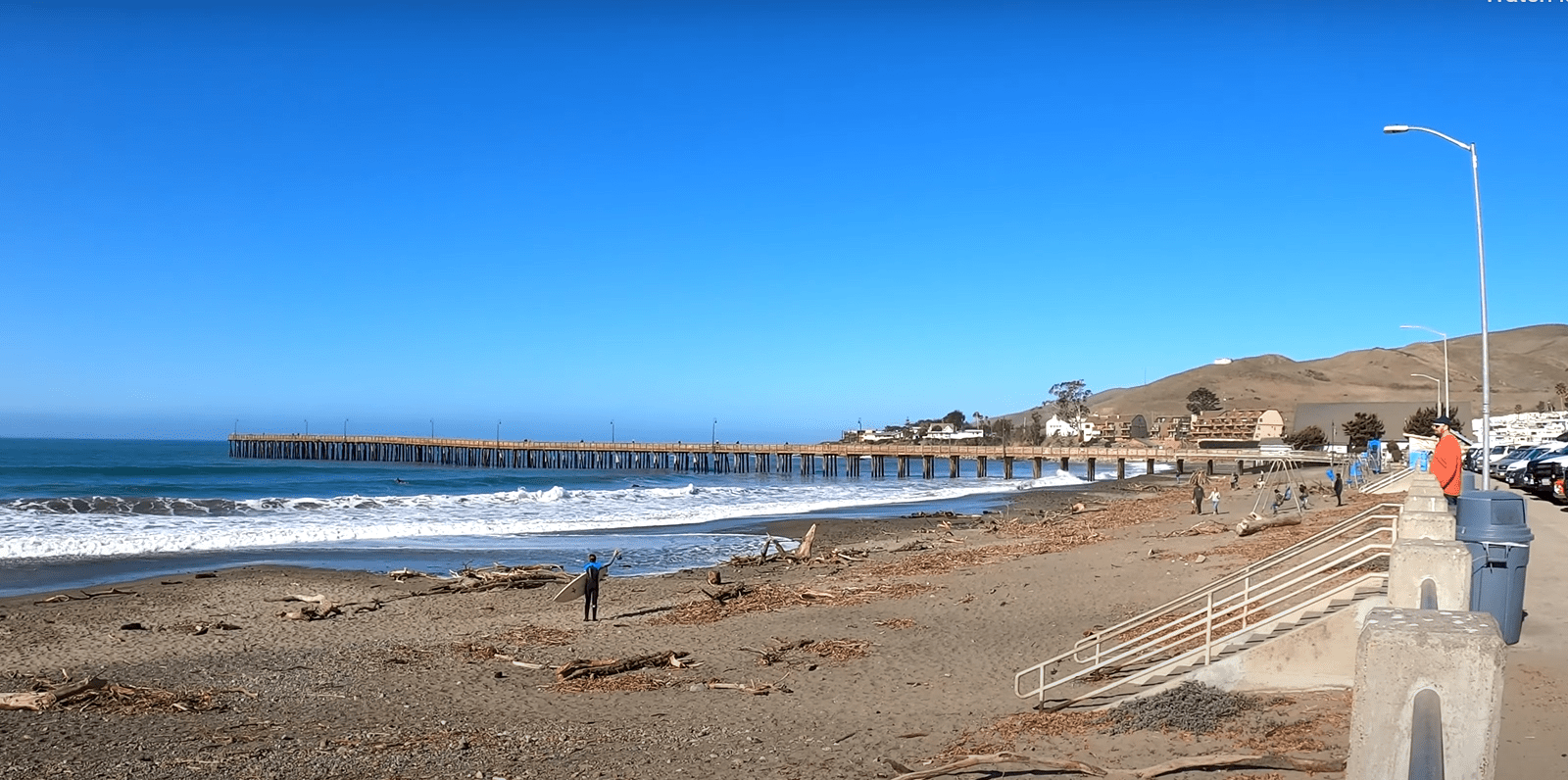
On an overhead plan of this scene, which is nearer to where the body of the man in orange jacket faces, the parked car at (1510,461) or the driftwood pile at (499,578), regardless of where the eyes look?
the driftwood pile

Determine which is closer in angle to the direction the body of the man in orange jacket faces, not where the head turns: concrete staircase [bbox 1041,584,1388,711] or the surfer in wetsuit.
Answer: the surfer in wetsuit

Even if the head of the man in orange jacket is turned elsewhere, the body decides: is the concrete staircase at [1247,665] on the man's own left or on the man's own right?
on the man's own left

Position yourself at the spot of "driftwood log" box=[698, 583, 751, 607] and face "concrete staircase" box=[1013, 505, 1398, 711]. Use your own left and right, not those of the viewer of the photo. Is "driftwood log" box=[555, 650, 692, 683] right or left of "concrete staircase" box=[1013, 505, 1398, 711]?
right

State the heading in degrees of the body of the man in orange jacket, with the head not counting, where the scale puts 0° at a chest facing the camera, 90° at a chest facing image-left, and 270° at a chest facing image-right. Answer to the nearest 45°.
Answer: approximately 90°

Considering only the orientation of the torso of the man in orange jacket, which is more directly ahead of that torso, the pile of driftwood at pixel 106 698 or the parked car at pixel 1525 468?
the pile of driftwood

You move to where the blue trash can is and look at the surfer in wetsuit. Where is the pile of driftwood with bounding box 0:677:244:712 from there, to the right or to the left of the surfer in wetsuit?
left

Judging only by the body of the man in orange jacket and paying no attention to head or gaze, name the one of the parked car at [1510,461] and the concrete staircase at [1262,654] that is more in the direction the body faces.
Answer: the concrete staircase

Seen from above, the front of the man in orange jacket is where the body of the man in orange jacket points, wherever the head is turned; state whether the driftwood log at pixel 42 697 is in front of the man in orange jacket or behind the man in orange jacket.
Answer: in front

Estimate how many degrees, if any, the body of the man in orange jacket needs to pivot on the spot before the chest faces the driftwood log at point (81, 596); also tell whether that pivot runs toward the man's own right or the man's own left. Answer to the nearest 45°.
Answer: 0° — they already face it

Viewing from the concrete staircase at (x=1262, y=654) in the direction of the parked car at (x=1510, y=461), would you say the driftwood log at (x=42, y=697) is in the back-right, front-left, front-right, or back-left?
back-left

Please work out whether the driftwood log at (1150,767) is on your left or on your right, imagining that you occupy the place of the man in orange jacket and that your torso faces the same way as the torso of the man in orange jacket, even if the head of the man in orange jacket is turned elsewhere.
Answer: on your left
